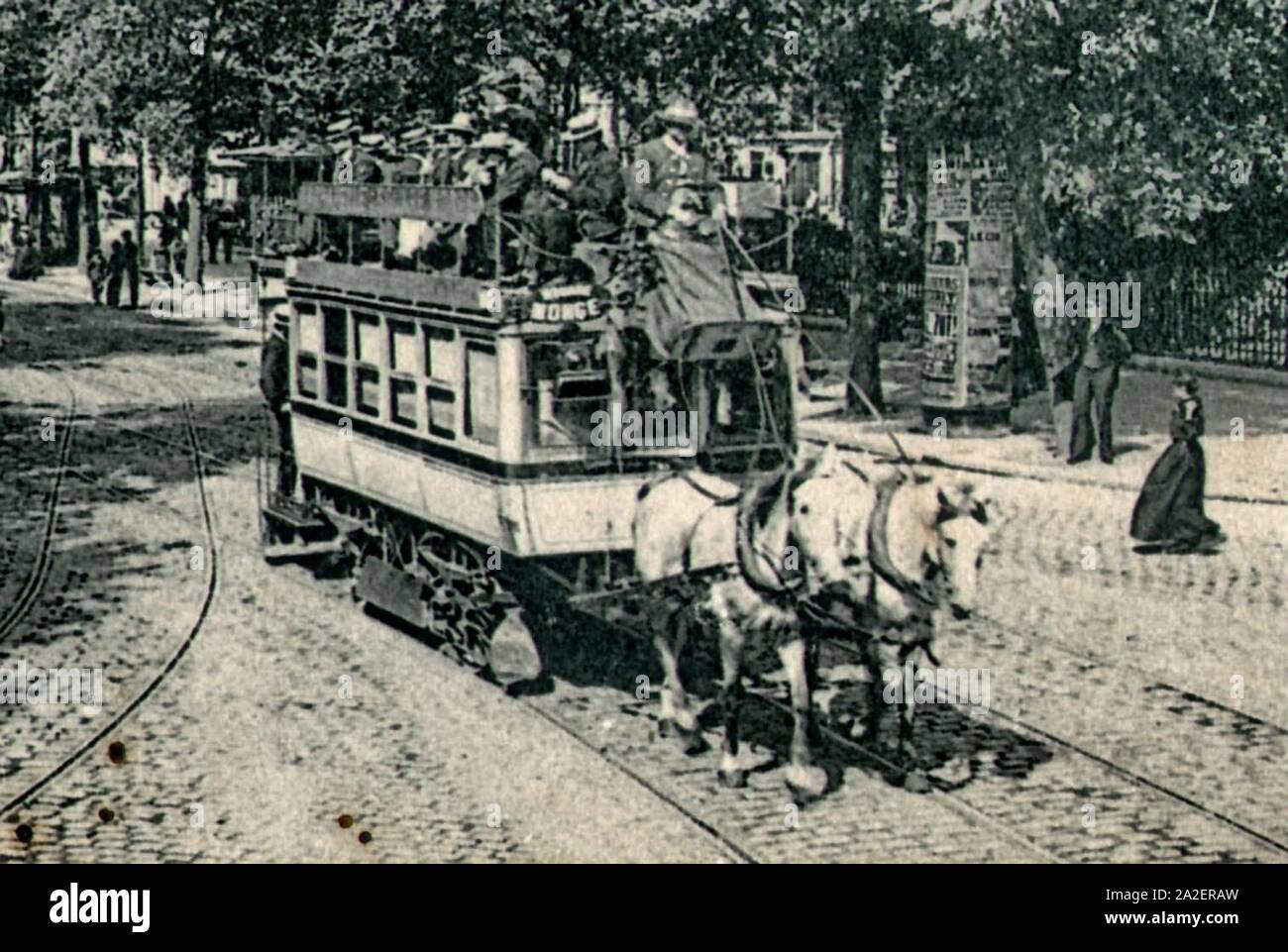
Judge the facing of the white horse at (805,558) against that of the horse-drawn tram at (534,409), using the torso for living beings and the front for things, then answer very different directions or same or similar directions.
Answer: same or similar directions

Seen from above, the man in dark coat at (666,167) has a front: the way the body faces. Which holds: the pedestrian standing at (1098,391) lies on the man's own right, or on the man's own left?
on the man's own left

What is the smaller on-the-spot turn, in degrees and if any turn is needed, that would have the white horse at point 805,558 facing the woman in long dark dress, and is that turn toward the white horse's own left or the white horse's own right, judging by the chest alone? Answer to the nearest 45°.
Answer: approximately 90° to the white horse's own left

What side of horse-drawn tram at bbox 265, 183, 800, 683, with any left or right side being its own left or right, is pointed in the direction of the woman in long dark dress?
left

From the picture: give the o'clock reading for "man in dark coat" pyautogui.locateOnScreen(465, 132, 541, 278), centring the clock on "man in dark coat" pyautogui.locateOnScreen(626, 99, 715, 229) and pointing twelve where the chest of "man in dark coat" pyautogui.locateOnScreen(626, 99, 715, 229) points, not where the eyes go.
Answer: "man in dark coat" pyautogui.locateOnScreen(465, 132, 541, 278) is roughly at 5 o'clock from "man in dark coat" pyautogui.locateOnScreen(626, 99, 715, 229).

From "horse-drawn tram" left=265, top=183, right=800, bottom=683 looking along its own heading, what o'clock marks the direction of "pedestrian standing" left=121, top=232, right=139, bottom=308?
The pedestrian standing is roughly at 7 o'clock from the horse-drawn tram.

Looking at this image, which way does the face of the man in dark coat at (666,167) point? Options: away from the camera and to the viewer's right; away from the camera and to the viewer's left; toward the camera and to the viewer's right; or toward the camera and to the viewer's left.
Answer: toward the camera and to the viewer's right

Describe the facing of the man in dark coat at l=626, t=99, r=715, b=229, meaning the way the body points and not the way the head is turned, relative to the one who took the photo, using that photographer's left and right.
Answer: facing the viewer and to the right of the viewer
